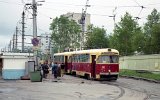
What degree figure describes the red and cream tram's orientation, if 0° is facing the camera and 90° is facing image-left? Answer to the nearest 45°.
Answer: approximately 315°

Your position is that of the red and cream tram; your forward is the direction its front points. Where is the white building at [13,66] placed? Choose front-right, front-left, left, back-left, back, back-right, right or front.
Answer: back-right
